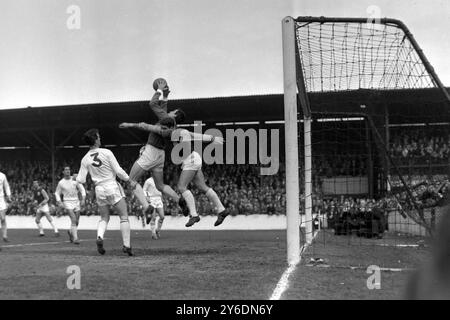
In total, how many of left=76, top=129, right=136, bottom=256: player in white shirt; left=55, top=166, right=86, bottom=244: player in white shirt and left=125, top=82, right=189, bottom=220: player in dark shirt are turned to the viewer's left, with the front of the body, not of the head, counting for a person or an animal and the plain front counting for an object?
1

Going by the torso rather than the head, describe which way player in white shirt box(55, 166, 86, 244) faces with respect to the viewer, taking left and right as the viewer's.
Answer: facing the viewer

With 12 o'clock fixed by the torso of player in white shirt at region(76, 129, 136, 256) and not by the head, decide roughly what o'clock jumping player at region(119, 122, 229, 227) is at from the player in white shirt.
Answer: The jumping player is roughly at 2 o'clock from the player in white shirt.

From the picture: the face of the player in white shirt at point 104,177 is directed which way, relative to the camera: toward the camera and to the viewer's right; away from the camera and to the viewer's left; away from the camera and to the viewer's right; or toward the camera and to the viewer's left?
away from the camera and to the viewer's right

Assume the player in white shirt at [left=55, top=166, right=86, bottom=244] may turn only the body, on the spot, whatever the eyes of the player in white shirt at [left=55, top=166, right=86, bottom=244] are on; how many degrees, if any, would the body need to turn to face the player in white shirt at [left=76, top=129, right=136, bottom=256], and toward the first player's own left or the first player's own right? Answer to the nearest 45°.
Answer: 0° — they already face them

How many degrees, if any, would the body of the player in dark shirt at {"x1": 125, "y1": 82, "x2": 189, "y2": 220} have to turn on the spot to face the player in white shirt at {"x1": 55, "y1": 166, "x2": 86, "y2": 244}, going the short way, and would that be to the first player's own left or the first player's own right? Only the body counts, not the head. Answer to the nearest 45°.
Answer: approximately 90° to the first player's own right

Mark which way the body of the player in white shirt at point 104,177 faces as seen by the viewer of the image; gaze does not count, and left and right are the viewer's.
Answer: facing away from the viewer and to the right of the viewer

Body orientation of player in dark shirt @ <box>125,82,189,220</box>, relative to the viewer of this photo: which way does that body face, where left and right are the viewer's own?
facing to the left of the viewer

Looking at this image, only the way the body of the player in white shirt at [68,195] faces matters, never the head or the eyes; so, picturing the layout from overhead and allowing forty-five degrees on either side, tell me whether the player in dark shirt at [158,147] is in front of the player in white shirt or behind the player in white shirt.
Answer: in front

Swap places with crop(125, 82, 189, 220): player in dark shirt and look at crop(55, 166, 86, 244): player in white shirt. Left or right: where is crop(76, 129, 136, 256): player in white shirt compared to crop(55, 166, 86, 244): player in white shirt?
left

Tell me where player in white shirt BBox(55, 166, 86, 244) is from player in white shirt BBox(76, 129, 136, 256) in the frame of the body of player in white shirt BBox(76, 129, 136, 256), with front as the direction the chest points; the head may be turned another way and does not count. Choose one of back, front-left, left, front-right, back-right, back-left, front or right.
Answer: front-left

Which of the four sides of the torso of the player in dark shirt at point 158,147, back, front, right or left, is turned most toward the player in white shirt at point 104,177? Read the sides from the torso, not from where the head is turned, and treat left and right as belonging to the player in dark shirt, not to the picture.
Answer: front

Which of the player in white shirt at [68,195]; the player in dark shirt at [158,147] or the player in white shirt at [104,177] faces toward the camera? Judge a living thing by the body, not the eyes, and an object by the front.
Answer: the player in white shirt at [68,195]
